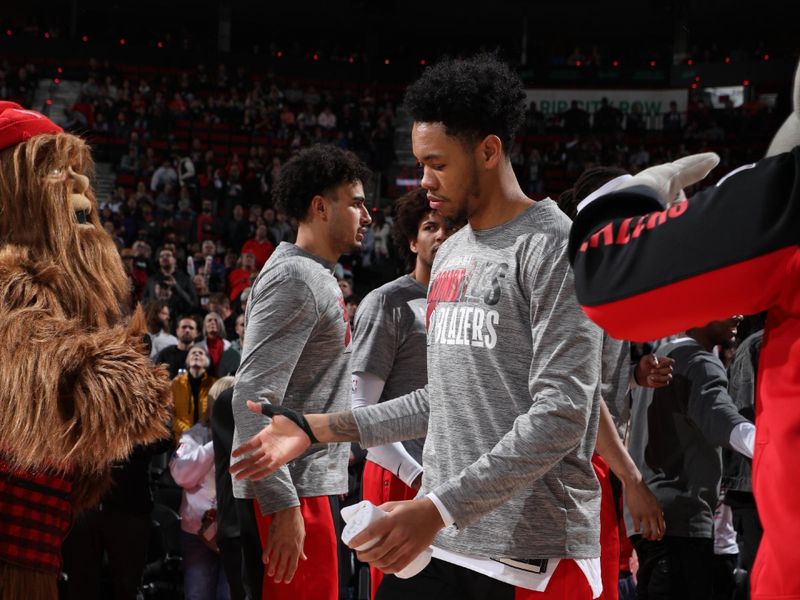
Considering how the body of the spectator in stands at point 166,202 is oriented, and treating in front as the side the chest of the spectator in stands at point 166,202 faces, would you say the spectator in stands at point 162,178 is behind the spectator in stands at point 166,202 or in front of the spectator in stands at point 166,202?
behind

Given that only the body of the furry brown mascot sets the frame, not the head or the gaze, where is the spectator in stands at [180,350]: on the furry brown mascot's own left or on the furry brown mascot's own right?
on the furry brown mascot's own left

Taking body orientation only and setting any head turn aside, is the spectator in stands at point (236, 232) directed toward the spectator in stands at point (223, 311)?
yes

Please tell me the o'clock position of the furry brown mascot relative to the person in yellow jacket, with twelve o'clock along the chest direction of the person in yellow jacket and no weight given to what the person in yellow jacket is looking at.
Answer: The furry brown mascot is roughly at 12 o'clock from the person in yellow jacket.

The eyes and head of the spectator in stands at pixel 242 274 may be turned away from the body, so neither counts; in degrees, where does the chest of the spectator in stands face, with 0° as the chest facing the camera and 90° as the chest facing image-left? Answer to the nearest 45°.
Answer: approximately 0°

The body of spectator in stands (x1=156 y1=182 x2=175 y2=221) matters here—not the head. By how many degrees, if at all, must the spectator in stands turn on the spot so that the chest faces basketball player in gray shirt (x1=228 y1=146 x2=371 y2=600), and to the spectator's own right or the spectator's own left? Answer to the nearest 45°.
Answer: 0° — they already face them

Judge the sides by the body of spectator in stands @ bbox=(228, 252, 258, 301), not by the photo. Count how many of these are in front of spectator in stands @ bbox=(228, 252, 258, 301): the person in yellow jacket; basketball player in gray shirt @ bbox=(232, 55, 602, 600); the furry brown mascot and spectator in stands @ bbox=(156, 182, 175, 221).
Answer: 3

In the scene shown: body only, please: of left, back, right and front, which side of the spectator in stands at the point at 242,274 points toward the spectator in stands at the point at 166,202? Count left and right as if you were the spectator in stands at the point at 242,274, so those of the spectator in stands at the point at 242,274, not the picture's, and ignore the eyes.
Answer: back
